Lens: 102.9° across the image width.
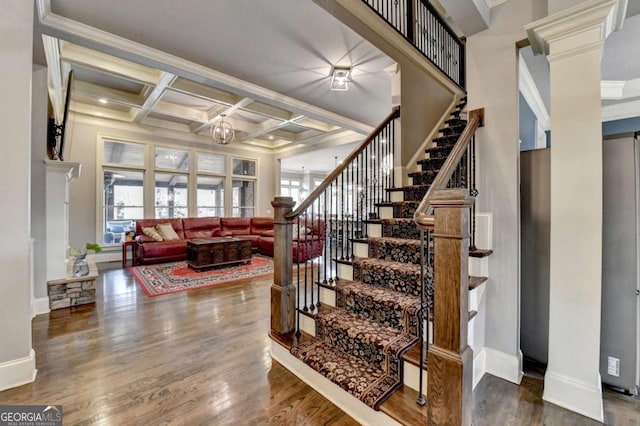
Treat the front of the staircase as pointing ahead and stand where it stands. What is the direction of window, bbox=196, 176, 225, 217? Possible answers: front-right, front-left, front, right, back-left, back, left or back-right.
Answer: right

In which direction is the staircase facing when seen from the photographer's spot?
facing the viewer and to the left of the viewer

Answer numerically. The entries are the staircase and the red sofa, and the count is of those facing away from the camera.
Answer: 0

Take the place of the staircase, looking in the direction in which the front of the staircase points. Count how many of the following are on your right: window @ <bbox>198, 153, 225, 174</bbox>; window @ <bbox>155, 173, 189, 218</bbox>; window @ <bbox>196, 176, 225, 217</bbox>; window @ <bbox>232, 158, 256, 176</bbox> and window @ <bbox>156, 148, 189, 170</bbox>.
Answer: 5

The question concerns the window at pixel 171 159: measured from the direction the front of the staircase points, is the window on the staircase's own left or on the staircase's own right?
on the staircase's own right

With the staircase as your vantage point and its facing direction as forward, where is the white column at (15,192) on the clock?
The white column is roughly at 1 o'clock from the staircase.

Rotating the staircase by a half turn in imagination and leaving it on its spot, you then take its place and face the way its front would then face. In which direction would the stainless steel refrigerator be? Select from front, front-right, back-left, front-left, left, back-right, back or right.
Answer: front-right

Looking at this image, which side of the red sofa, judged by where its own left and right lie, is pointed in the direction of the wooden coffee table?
front

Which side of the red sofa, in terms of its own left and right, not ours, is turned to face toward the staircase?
front

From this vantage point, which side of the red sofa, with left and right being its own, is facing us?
front

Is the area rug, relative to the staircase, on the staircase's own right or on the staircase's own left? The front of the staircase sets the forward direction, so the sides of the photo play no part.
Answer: on the staircase's own right

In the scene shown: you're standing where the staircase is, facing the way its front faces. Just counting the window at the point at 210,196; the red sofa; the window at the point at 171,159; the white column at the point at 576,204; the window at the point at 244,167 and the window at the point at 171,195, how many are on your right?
5

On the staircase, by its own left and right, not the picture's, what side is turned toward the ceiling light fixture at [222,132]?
right
